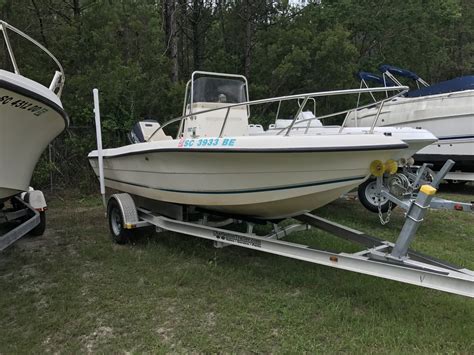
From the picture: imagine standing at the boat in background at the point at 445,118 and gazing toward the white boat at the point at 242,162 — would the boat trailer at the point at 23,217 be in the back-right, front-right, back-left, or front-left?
front-right

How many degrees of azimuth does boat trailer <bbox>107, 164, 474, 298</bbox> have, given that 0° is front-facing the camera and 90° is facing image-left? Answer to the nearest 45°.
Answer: approximately 315°

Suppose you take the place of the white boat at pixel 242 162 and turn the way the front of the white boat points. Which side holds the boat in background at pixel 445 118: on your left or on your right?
on your left

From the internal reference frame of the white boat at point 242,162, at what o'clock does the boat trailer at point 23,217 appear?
The boat trailer is roughly at 5 o'clock from the white boat.

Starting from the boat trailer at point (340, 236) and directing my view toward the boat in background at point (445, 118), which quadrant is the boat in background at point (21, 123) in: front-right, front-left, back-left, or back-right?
back-left

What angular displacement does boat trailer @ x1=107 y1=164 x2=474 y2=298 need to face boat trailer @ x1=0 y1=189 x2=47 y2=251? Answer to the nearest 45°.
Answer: approximately 135° to its right

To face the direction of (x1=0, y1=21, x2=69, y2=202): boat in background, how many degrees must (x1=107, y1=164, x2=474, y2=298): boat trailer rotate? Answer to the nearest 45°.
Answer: approximately 135° to its right

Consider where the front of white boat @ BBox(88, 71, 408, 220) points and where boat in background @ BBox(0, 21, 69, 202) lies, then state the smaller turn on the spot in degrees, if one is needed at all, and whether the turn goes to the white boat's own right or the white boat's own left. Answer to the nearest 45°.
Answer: approximately 135° to the white boat's own right

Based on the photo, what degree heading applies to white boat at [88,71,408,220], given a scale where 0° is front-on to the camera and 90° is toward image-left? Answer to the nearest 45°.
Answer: approximately 315°
